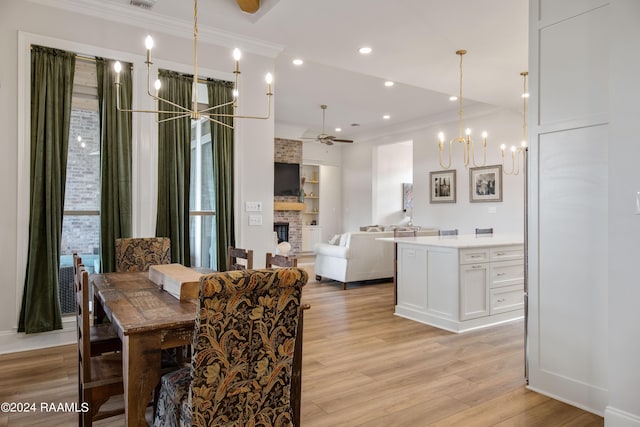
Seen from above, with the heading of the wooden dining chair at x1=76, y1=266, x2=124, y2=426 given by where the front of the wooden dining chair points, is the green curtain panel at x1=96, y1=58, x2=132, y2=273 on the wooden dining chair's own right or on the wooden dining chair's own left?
on the wooden dining chair's own left

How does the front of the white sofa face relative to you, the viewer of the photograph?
facing away from the viewer and to the left of the viewer

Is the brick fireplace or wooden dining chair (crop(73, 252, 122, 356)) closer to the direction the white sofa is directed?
the brick fireplace

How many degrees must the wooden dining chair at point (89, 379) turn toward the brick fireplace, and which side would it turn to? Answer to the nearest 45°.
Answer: approximately 45° to its left

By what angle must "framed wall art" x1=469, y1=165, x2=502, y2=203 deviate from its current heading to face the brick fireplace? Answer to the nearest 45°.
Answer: approximately 45° to its right

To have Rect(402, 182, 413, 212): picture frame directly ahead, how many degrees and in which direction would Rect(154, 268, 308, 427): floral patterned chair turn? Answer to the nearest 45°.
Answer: approximately 90° to its right

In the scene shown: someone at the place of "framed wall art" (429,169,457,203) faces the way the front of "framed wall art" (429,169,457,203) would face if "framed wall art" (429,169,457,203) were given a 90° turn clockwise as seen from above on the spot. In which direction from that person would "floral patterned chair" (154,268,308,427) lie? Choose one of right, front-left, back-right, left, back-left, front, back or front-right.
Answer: back-left

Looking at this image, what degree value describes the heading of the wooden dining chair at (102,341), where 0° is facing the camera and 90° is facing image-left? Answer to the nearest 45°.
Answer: approximately 270°

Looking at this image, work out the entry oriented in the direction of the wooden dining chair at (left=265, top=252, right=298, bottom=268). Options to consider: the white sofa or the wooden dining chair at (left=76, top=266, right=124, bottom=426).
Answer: the wooden dining chair at (left=76, top=266, right=124, bottom=426)

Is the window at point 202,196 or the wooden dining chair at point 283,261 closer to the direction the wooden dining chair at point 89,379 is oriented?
the wooden dining chair at point 283,261

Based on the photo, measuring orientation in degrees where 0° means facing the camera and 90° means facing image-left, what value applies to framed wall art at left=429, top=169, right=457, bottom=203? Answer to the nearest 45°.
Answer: approximately 45°

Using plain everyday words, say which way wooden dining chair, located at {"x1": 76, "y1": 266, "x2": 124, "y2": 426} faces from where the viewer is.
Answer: facing to the right of the viewer

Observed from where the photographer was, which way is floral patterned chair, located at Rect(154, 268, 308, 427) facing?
facing away from the viewer and to the left of the viewer

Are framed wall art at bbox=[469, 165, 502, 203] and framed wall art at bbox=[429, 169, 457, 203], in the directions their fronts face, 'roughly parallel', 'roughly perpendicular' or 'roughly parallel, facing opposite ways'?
roughly parallel
